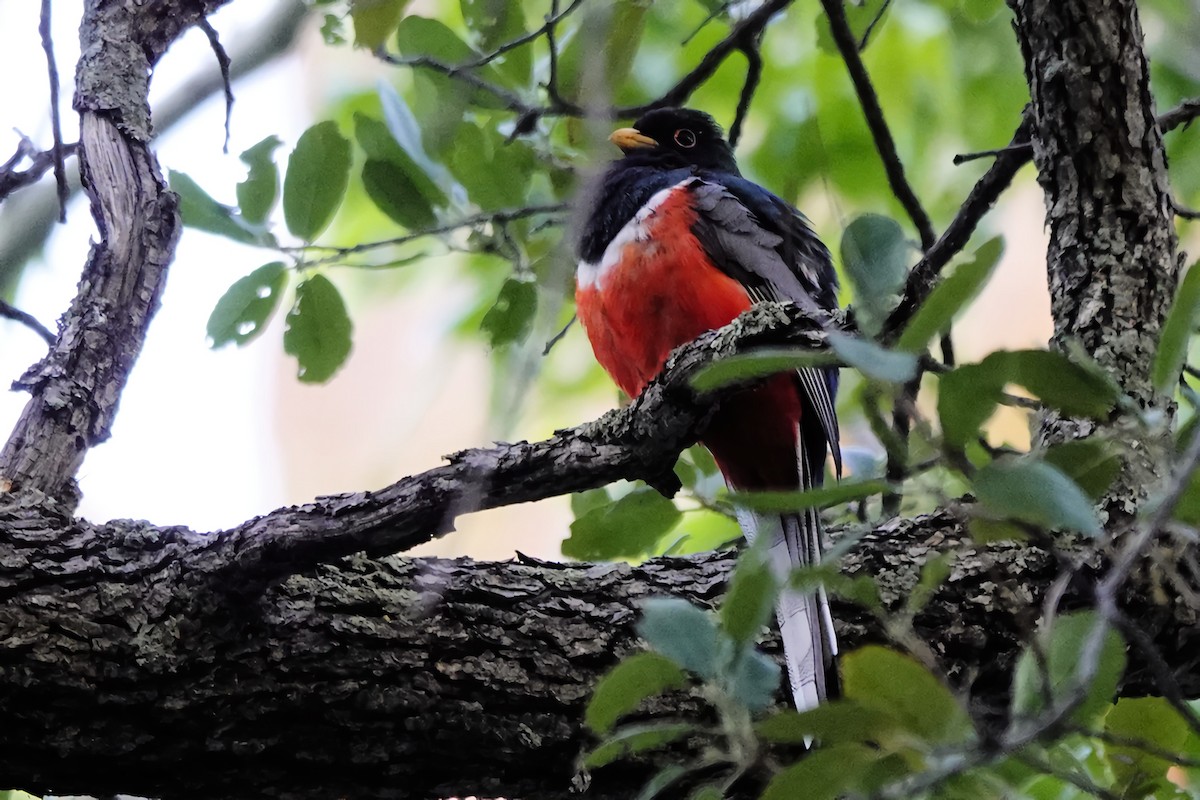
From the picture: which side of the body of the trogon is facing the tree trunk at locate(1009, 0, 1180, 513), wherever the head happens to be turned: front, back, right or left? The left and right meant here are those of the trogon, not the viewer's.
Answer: left

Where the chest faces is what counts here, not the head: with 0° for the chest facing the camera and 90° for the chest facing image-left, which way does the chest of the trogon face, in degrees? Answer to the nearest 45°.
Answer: approximately 45°

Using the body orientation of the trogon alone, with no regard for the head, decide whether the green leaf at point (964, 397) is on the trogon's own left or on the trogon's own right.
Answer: on the trogon's own left

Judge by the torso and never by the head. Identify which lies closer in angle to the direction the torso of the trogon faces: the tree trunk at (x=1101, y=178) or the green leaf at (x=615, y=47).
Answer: the green leaf

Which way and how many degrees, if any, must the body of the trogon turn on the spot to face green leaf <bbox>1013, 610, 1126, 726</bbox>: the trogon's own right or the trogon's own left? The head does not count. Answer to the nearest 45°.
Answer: approximately 45° to the trogon's own left

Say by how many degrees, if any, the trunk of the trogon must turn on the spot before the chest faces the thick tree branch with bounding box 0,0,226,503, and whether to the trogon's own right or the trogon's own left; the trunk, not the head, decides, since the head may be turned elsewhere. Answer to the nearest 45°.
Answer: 0° — it already faces it

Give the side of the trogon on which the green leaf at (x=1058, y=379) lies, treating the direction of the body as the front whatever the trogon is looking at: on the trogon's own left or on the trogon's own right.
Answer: on the trogon's own left
